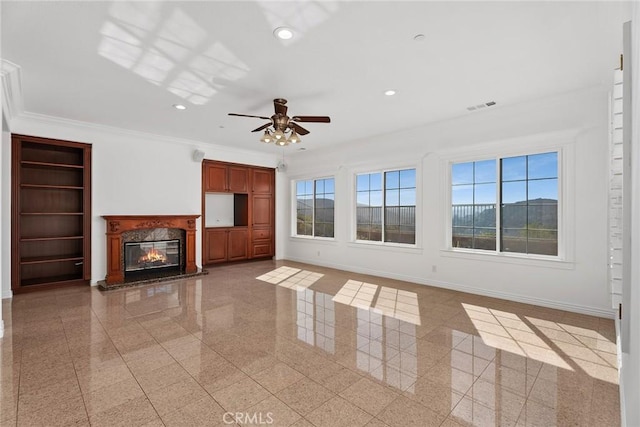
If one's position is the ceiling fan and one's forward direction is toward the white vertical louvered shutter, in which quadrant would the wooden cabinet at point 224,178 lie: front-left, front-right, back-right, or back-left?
back-left

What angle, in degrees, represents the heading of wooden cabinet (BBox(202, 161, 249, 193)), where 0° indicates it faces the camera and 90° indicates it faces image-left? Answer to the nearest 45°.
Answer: approximately 315°

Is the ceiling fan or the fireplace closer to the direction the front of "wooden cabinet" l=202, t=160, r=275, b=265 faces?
the ceiling fan

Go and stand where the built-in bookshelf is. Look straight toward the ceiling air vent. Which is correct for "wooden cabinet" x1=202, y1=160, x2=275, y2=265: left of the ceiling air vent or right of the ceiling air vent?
left

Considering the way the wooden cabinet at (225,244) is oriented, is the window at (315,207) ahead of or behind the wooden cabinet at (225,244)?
ahead

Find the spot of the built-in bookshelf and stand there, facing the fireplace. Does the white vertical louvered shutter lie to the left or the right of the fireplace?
right

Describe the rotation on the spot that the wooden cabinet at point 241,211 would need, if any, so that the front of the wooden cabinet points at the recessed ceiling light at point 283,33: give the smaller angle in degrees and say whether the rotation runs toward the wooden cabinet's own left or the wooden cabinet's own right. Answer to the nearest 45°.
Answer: approximately 45° to the wooden cabinet's own right

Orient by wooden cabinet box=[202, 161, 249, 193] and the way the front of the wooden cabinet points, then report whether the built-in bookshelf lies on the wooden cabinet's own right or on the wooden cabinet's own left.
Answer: on the wooden cabinet's own right

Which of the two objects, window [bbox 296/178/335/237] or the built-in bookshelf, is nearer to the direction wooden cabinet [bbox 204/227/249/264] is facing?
the window

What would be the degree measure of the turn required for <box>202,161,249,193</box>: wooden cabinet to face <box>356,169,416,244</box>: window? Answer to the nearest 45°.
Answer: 0° — it already faces it

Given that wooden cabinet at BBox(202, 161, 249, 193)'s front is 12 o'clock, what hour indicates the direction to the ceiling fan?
The ceiling fan is roughly at 1 o'clock from the wooden cabinet.

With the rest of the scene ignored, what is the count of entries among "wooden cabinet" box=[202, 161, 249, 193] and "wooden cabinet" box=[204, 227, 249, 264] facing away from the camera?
0

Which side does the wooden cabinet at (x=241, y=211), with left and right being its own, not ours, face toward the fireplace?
right

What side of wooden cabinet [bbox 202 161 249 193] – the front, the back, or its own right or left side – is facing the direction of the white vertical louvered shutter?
front

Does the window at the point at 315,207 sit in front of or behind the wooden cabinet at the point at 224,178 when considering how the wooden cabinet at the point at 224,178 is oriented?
in front

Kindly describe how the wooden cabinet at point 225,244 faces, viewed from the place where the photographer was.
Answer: facing the viewer and to the right of the viewer
